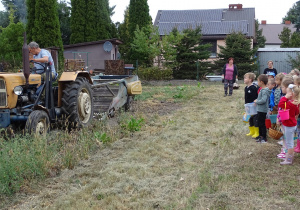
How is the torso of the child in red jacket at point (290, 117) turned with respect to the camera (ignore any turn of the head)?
to the viewer's left

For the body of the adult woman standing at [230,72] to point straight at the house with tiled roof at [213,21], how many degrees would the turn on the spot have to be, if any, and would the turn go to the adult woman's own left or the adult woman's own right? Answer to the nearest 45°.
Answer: approximately 180°

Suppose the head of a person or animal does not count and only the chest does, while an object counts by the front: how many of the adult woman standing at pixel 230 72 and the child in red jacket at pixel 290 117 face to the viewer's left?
1

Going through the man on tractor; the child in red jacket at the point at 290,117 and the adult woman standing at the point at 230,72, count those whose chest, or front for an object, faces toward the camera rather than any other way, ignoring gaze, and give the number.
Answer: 1

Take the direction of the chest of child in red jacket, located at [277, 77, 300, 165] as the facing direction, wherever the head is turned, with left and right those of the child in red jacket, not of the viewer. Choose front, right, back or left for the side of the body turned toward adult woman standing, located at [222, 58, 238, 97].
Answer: right

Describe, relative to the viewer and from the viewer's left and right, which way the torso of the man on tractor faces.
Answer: facing to the left of the viewer

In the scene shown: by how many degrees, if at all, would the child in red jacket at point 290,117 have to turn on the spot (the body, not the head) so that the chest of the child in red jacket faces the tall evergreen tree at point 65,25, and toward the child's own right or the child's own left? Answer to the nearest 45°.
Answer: approximately 45° to the child's own right

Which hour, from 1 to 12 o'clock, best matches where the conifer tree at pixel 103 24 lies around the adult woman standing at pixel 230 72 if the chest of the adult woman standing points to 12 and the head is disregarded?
The conifer tree is roughly at 5 o'clock from the adult woman standing.

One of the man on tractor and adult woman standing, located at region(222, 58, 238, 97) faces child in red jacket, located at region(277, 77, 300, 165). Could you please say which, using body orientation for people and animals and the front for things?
the adult woman standing

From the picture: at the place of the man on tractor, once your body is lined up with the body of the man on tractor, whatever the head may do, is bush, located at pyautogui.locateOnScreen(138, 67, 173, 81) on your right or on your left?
on your right

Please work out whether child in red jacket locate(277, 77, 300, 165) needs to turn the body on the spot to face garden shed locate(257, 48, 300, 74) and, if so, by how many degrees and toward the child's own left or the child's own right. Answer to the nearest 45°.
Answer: approximately 90° to the child's own right

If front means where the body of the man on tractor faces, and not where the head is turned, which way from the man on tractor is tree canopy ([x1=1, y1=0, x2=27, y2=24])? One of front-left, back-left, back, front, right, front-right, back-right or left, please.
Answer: right

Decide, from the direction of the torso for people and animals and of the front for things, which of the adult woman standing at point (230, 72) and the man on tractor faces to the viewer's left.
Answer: the man on tractor

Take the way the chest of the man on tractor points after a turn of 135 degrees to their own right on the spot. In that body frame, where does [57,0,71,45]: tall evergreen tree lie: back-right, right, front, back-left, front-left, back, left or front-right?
front-left

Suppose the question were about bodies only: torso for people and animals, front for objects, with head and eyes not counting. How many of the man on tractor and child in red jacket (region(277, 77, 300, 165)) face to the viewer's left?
2

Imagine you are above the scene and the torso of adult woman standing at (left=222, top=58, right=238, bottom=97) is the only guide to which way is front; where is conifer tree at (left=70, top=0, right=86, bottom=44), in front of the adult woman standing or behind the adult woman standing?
behind

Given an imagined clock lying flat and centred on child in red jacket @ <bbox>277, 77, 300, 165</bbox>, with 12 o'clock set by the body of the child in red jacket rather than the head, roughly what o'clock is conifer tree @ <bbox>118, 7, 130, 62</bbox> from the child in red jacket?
The conifer tree is roughly at 2 o'clock from the child in red jacket.

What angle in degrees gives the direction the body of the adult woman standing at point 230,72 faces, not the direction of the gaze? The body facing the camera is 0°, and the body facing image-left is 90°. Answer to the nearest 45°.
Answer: approximately 0°
